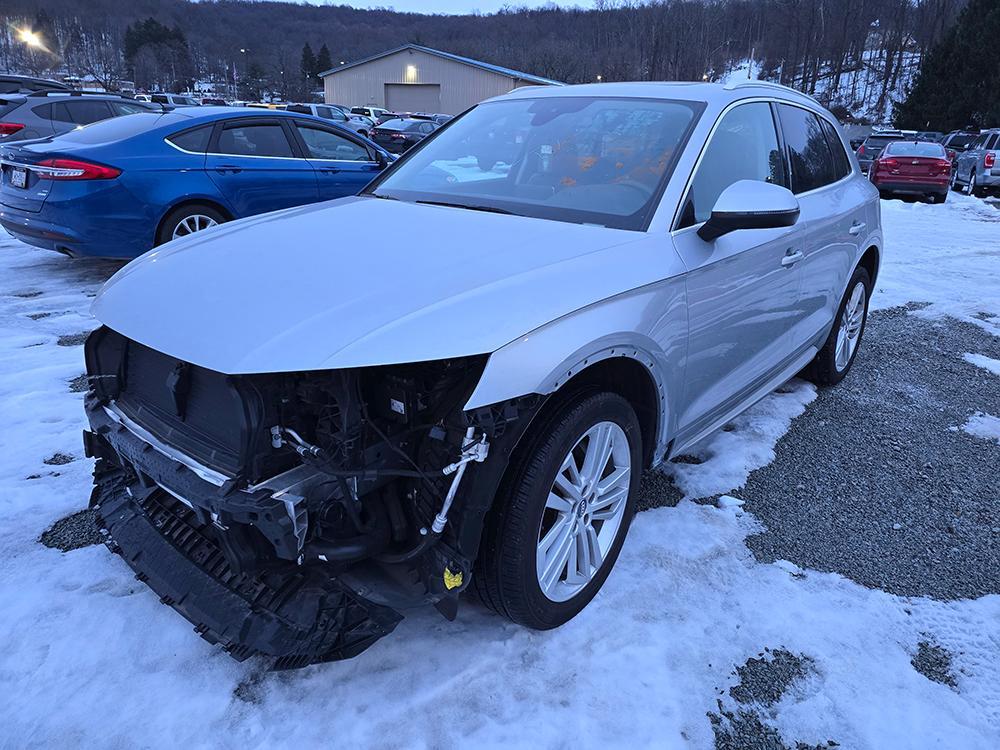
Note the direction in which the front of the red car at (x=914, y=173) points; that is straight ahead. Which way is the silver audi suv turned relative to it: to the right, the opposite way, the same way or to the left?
the opposite way

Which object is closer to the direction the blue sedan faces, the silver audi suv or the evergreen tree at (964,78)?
the evergreen tree

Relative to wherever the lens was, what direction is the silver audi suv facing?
facing the viewer and to the left of the viewer

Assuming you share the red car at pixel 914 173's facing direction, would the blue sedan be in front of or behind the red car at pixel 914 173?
behind

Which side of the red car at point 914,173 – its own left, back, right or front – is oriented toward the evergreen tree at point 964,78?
front

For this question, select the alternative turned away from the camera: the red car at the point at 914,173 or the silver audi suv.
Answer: the red car

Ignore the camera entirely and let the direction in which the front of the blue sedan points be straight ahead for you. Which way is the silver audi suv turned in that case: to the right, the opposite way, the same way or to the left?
the opposite way

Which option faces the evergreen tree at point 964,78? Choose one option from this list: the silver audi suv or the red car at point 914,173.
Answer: the red car

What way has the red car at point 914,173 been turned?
away from the camera

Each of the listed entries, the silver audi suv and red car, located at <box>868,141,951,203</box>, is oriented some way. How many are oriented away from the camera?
1

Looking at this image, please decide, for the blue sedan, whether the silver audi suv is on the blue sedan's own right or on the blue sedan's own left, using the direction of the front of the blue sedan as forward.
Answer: on the blue sedan's own right

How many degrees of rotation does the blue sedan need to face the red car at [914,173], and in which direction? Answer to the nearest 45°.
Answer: approximately 45° to its right

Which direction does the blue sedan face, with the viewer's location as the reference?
facing away from the viewer and to the right of the viewer

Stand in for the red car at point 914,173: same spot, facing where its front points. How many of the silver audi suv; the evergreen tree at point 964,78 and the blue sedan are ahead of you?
1

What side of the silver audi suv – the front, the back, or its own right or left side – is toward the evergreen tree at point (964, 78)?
back

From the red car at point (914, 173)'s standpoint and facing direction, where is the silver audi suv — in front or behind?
behind

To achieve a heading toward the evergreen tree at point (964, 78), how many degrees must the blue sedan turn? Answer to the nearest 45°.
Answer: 0° — it already faces it
